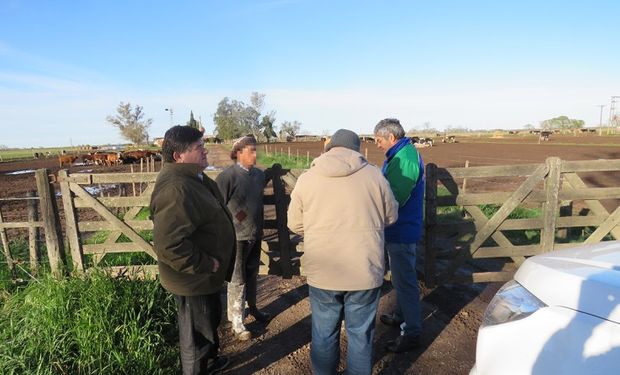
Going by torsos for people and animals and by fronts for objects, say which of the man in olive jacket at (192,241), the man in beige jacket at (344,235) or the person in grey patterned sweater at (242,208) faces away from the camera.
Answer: the man in beige jacket

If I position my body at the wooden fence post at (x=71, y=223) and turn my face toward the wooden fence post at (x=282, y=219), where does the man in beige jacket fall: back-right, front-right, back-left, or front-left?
front-right

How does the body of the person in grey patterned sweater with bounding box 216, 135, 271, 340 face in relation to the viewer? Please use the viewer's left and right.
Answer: facing the viewer and to the right of the viewer

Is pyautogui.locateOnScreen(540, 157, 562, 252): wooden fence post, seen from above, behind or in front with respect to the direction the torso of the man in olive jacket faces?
in front

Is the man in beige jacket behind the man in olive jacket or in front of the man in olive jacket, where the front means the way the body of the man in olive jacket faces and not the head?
in front

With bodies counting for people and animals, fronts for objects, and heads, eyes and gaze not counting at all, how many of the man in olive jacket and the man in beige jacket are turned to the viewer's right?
1

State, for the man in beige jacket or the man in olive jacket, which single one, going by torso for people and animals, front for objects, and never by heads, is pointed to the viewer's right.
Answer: the man in olive jacket

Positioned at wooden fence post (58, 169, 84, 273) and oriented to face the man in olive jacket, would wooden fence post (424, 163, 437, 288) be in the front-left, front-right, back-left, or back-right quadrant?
front-left

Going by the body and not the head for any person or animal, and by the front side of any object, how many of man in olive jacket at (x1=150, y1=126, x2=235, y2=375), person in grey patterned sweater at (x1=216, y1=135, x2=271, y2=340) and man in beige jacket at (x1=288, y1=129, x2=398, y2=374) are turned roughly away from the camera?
1

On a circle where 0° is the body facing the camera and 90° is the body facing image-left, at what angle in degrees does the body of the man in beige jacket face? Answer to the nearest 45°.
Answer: approximately 180°

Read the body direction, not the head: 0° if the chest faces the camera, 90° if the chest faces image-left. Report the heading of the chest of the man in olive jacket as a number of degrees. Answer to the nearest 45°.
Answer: approximately 270°

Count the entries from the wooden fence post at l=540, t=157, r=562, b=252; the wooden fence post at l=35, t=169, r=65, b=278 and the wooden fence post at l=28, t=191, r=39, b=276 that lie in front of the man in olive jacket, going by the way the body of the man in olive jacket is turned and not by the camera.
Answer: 1

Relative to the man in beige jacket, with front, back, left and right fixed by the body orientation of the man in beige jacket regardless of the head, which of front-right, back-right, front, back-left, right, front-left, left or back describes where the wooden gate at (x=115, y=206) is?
front-left

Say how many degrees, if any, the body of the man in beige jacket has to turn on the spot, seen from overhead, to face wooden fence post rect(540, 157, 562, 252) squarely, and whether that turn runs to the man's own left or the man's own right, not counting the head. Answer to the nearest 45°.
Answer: approximately 45° to the man's own right
